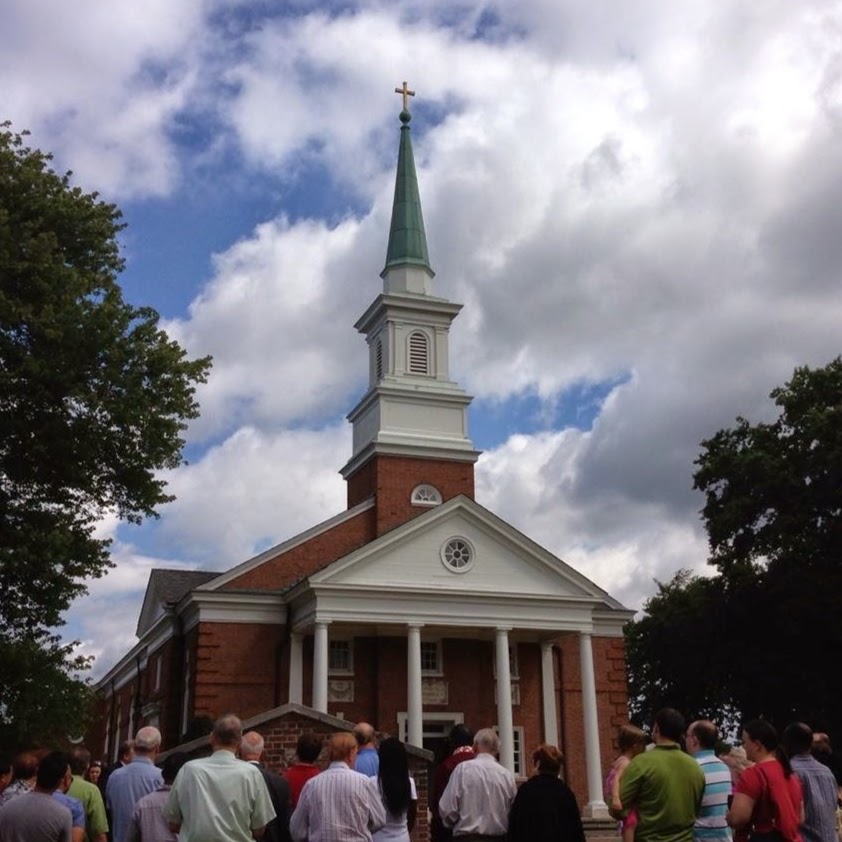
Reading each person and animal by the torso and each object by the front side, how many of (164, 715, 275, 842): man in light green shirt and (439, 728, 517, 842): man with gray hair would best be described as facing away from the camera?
2

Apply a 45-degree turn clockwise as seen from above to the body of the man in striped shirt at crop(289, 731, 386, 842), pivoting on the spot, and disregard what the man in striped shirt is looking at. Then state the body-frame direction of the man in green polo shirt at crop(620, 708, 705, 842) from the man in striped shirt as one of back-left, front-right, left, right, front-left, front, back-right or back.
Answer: front-right

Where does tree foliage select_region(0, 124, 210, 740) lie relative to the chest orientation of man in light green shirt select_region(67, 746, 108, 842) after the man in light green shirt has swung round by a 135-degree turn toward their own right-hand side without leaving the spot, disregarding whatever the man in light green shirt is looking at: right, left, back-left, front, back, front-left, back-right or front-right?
back

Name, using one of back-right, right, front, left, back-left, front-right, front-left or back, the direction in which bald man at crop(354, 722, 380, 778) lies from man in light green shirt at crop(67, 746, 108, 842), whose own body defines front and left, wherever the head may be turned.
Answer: front-right

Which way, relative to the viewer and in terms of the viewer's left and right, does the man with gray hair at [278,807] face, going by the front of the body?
facing away from the viewer

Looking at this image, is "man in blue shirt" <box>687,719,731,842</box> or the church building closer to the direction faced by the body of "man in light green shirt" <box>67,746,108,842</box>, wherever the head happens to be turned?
the church building

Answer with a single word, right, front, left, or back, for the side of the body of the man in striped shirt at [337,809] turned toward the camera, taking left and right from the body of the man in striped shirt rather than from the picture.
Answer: back

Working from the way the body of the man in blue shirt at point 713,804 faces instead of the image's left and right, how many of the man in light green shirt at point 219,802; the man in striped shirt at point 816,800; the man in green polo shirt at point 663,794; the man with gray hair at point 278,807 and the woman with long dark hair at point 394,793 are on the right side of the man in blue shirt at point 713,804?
1

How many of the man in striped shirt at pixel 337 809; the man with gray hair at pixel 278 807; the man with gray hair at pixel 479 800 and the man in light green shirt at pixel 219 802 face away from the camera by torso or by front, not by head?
4

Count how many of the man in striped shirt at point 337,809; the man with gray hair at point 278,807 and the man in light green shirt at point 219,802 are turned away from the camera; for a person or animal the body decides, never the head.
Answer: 3

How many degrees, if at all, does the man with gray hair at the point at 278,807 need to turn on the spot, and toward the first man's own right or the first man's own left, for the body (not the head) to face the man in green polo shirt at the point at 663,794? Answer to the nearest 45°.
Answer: approximately 90° to the first man's own right

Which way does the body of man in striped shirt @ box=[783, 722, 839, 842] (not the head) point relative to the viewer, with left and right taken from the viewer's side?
facing away from the viewer and to the left of the viewer

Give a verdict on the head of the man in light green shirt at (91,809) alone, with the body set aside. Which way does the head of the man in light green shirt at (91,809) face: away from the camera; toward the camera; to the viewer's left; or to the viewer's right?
away from the camera

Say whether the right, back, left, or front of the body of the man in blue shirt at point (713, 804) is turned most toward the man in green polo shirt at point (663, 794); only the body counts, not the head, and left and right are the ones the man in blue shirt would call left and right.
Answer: left

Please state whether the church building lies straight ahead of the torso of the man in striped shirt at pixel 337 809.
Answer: yes

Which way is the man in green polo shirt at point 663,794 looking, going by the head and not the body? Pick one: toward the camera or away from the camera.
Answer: away from the camera

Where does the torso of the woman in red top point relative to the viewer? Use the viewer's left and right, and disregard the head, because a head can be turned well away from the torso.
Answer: facing away from the viewer and to the left of the viewer

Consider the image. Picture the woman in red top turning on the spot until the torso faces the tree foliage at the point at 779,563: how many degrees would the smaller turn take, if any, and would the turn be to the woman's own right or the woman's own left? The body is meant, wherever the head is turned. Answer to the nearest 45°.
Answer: approximately 45° to the woman's own right

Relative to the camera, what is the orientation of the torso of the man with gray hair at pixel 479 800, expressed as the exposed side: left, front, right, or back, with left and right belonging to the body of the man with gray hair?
back
